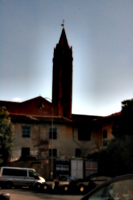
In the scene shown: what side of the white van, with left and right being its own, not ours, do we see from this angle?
right

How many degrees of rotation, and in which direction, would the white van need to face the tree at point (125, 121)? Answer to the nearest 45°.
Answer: approximately 45° to its left

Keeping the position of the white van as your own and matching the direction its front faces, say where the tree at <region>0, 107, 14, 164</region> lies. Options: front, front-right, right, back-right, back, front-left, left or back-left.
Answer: left

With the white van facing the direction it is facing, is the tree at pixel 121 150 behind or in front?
in front

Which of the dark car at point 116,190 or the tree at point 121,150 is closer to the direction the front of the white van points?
the tree

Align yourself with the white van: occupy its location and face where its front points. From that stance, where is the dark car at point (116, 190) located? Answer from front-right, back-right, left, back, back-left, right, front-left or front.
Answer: right

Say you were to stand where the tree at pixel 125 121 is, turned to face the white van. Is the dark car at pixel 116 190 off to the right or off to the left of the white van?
left
